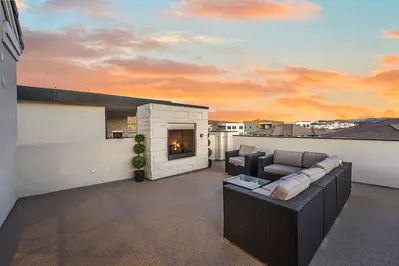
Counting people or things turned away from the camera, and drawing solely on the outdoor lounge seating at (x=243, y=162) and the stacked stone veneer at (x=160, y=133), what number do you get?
0

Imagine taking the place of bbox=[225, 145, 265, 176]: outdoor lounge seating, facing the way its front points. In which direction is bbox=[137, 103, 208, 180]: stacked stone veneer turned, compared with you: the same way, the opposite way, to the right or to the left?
to the left

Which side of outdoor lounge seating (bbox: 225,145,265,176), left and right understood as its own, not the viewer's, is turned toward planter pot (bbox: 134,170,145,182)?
front

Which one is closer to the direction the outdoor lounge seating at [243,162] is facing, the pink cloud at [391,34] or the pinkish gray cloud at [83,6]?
the pinkish gray cloud

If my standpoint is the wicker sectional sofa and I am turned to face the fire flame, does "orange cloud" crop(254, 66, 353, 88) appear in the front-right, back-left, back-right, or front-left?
front-right

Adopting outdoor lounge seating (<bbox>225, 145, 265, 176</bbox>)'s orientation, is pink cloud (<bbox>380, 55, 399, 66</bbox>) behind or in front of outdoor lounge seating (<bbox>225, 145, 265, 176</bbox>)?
behind

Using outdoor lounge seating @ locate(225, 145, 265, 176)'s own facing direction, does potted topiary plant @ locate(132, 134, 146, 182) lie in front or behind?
in front

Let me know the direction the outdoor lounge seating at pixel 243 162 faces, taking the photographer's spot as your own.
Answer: facing the viewer and to the left of the viewer

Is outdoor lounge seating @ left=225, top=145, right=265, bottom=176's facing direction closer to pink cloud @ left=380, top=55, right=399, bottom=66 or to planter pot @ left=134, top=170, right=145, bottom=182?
the planter pot

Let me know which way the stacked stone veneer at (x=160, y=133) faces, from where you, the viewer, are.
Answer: facing the viewer and to the right of the viewer
